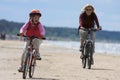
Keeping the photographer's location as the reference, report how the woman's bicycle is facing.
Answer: facing the viewer

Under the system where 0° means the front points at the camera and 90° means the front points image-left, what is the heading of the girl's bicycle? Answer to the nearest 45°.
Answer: approximately 0°

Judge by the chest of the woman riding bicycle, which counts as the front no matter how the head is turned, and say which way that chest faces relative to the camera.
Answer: toward the camera

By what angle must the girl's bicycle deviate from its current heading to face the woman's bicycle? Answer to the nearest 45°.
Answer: approximately 135° to its left

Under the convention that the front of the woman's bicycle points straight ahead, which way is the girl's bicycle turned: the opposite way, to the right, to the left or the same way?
the same way
